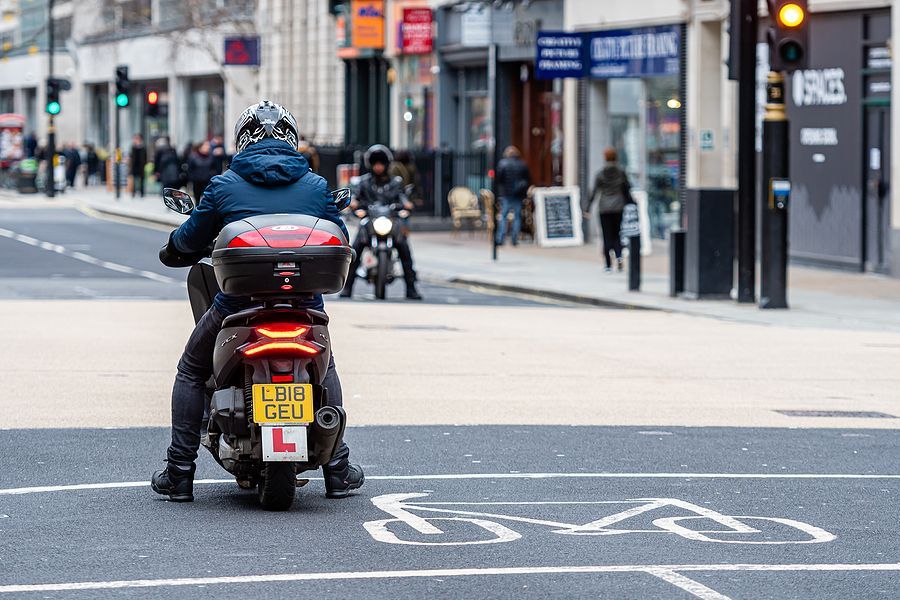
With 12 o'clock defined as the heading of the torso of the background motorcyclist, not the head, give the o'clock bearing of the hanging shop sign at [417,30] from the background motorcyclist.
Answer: The hanging shop sign is roughly at 6 o'clock from the background motorcyclist.

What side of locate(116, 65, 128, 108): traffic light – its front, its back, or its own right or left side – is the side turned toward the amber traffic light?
front

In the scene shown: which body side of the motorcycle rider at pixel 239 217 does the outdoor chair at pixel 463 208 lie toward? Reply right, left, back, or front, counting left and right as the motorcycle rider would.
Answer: front

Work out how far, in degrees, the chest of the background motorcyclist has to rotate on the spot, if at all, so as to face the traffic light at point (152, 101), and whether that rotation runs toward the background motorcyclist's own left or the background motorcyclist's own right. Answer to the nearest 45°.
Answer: approximately 180°

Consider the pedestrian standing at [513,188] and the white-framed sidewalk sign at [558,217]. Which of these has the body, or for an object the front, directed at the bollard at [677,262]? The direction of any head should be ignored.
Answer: the white-framed sidewalk sign

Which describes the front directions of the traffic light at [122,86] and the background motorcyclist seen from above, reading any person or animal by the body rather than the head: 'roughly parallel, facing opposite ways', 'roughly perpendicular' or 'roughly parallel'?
roughly parallel

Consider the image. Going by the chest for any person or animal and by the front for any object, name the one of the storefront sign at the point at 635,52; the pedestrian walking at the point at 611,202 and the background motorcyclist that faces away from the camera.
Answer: the pedestrian walking

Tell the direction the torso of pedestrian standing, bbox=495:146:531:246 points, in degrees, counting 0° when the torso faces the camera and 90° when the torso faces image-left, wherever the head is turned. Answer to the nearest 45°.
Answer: approximately 180°

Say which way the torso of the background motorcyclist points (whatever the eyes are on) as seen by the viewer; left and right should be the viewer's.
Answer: facing the viewer

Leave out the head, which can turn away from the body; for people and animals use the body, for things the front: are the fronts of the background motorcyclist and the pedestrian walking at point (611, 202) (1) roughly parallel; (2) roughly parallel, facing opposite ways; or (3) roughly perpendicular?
roughly parallel, facing opposite ways

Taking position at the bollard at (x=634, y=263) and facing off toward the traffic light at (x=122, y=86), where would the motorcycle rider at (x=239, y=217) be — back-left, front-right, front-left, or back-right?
back-left

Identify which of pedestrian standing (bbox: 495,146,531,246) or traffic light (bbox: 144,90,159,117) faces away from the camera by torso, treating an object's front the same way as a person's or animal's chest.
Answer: the pedestrian standing

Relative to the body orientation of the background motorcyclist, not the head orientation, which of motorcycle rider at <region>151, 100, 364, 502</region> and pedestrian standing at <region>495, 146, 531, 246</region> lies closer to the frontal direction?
the motorcycle rider

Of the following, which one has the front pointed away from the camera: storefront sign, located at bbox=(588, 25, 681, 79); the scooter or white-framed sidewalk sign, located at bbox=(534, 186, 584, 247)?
the scooter

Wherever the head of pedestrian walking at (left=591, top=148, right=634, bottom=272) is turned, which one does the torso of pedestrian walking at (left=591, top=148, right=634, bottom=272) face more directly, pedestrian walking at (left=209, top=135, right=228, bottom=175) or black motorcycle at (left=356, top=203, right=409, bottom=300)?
the pedestrian walking

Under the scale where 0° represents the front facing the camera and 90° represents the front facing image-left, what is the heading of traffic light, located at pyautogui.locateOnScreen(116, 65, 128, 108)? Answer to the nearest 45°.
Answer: approximately 0°

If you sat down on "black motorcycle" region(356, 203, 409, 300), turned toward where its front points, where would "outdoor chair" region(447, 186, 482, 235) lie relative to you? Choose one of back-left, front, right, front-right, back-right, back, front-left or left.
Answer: back
